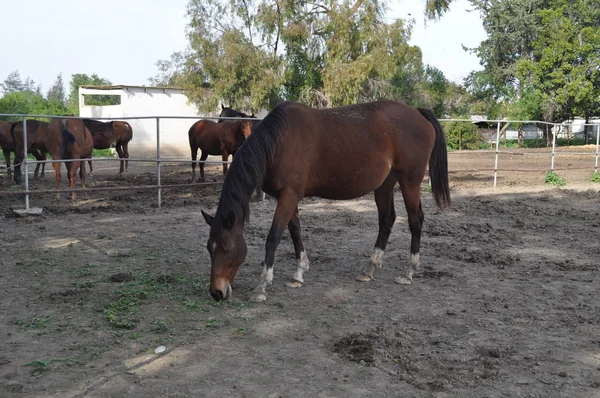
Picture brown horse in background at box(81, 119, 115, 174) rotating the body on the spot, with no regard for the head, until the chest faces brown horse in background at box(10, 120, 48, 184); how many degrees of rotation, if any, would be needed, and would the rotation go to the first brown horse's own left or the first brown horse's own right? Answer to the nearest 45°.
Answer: approximately 45° to the first brown horse's own left

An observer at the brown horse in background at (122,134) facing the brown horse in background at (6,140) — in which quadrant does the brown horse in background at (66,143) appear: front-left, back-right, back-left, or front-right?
front-left

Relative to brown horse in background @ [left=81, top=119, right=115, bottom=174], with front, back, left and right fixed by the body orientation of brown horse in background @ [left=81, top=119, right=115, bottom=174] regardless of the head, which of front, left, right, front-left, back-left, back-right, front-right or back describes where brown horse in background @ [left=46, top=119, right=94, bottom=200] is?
left

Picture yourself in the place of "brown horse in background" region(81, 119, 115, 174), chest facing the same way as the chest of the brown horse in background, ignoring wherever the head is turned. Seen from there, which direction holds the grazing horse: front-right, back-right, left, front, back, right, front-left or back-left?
left

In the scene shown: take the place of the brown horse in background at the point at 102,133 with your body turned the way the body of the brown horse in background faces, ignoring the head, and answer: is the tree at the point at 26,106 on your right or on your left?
on your right

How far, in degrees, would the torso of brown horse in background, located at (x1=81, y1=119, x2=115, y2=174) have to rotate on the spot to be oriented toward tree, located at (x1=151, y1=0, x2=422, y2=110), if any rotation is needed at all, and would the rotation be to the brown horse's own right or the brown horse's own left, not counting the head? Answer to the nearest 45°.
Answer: approximately 135° to the brown horse's own right

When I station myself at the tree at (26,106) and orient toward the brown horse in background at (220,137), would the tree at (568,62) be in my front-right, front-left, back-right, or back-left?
front-left

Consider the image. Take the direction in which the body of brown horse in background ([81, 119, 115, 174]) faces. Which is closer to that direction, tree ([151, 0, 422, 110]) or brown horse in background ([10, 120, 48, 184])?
the brown horse in background

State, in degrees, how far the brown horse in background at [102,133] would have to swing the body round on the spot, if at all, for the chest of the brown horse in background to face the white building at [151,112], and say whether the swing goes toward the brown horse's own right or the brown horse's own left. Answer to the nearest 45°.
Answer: approximately 90° to the brown horse's own right

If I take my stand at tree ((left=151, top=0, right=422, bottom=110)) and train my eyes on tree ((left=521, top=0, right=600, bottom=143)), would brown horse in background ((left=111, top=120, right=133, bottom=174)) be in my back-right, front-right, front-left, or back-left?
back-right

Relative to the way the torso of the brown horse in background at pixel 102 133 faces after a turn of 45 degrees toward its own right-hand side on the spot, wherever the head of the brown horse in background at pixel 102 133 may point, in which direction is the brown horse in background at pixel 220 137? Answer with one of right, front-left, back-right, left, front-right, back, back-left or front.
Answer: back

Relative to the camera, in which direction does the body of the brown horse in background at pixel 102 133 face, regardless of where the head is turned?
to the viewer's left
